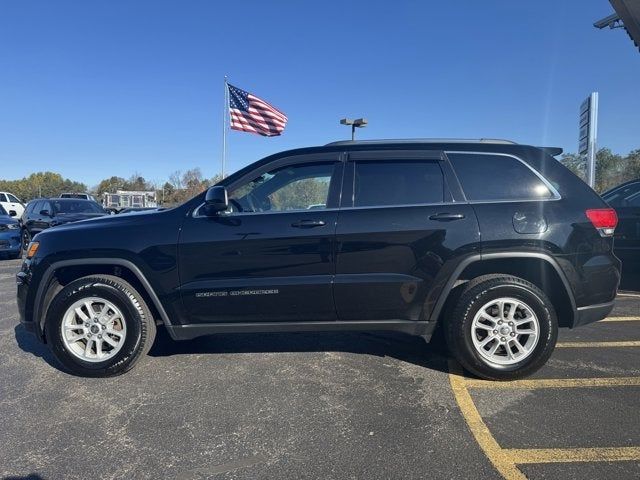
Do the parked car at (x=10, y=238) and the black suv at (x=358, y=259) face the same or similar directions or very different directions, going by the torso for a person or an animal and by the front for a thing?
very different directions

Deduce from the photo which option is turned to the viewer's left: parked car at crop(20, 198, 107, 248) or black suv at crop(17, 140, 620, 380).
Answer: the black suv

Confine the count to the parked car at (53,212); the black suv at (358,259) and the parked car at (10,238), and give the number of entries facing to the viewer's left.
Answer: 1

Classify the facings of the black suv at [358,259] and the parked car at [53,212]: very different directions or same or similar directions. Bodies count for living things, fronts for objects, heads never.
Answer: very different directions

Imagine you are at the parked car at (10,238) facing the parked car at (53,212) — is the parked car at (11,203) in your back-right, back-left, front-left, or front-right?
front-left

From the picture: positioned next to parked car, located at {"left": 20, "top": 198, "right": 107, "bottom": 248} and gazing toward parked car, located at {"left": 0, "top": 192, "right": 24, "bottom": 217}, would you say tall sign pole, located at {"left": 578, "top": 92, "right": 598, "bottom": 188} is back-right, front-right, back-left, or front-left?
back-right

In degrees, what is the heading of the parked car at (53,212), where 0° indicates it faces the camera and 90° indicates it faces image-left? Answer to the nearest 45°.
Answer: approximately 315°

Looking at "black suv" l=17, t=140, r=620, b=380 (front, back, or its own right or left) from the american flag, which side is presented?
right

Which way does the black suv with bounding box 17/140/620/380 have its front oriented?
to the viewer's left

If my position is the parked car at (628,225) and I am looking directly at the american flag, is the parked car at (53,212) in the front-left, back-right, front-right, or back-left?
front-left
